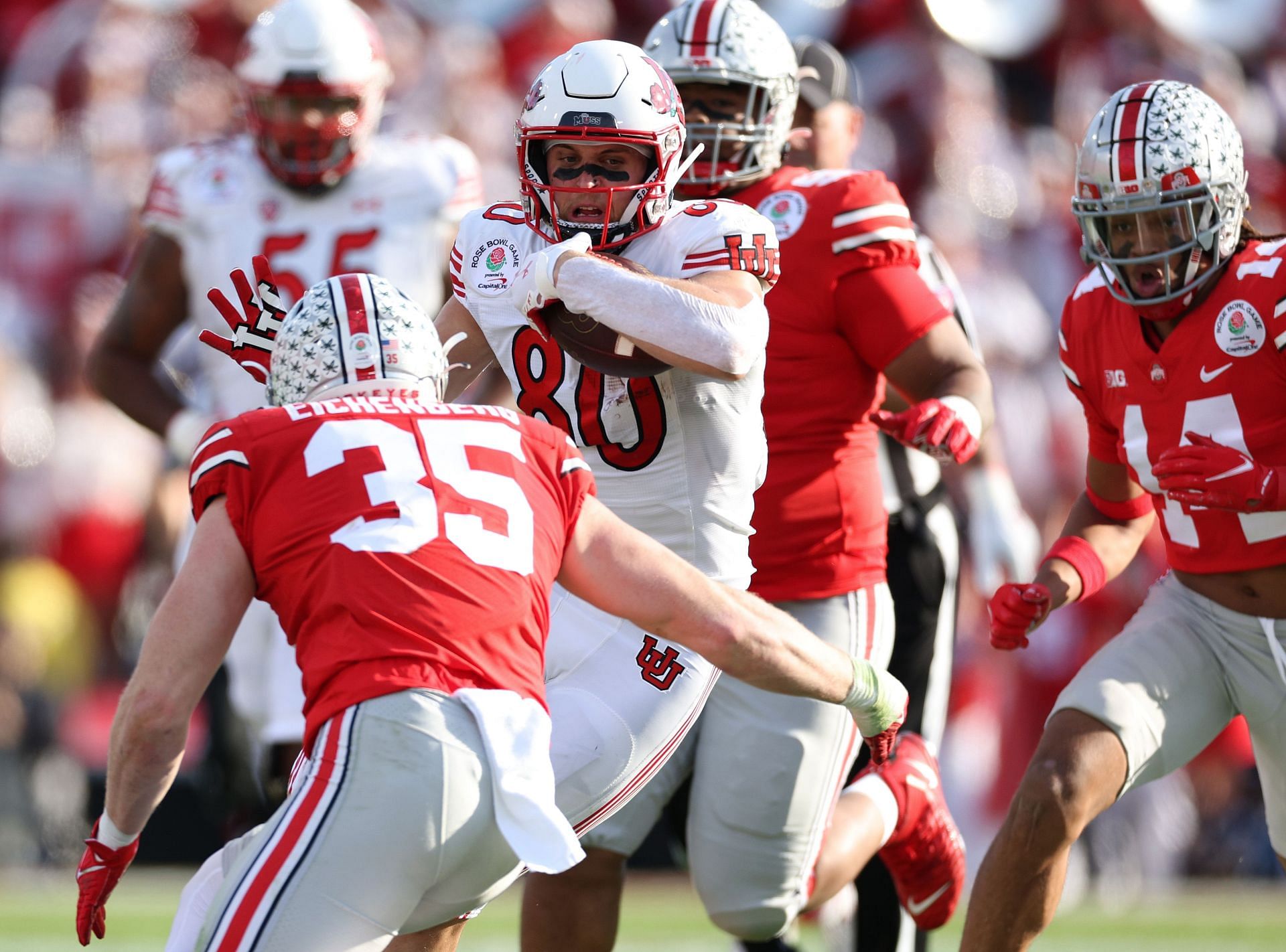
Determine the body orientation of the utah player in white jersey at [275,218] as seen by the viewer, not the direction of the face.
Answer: toward the camera

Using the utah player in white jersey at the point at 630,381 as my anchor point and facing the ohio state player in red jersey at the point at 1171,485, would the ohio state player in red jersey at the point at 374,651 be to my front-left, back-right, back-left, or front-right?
back-right

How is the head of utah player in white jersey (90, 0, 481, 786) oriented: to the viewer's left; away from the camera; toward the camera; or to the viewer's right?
toward the camera

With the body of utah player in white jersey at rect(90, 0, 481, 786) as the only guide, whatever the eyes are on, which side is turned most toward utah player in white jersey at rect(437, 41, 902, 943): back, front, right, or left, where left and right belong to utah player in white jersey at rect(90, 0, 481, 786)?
front

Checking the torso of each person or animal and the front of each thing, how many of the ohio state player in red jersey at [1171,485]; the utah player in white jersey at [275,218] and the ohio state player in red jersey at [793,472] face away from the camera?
0

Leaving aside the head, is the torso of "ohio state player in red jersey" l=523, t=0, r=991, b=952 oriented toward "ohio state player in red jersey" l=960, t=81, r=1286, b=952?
no

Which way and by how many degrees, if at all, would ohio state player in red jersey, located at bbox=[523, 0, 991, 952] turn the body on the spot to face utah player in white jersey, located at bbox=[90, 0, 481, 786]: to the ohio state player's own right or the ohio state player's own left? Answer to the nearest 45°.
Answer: approximately 90° to the ohio state player's own right

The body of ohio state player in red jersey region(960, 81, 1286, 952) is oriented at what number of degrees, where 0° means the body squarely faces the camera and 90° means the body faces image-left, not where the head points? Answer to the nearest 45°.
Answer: approximately 45°

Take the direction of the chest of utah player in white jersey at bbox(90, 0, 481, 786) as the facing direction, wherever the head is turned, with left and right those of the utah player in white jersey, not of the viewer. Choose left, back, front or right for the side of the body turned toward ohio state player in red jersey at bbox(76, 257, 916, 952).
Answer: front

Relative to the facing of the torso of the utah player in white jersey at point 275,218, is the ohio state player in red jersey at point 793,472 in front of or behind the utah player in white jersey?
in front

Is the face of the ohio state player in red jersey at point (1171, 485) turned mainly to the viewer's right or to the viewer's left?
to the viewer's left

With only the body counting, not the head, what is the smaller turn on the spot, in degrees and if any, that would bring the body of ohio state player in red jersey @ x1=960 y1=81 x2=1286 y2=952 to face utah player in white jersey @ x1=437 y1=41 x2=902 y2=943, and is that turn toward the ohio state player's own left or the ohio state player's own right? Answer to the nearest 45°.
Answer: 0° — they already face them

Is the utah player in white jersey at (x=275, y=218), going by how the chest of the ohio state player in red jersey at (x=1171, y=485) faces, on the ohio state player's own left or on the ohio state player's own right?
on the ohio state player's own right

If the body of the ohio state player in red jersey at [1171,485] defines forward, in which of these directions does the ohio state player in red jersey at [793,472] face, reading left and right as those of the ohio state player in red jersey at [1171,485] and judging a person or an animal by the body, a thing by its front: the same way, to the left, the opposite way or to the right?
the same way
